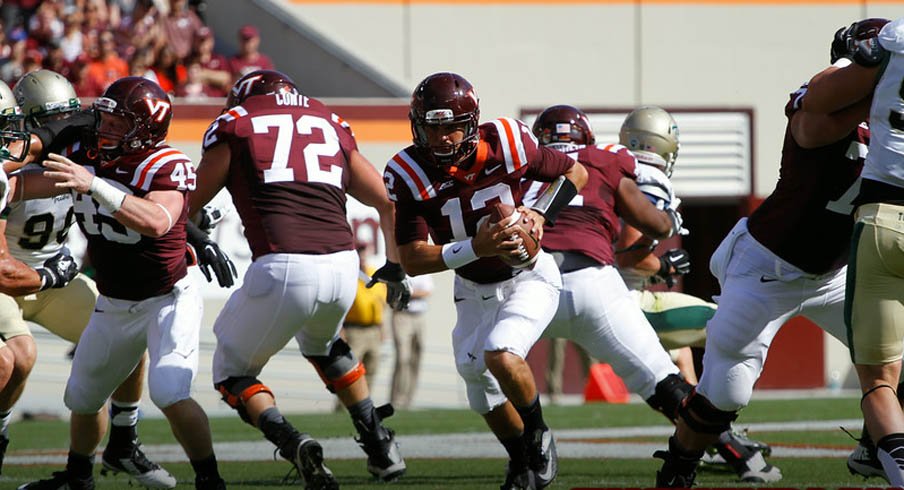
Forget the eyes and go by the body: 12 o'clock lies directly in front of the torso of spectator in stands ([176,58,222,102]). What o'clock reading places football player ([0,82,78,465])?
The football player is roughly at 12 o'clock from the spectator in stands.

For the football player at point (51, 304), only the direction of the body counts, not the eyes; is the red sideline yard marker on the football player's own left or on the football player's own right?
on the football player's own left

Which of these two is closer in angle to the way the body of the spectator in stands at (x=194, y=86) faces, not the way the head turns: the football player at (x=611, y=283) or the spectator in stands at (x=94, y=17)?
the football player

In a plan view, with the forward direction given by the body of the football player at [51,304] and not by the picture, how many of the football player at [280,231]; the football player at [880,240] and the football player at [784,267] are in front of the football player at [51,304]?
3

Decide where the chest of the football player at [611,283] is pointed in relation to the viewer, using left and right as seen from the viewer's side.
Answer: facing away from the viewer and to the right of the viewer

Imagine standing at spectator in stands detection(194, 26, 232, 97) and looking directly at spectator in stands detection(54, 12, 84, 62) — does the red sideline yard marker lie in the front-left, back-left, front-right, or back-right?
back-left

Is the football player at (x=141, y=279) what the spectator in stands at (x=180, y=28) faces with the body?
yes

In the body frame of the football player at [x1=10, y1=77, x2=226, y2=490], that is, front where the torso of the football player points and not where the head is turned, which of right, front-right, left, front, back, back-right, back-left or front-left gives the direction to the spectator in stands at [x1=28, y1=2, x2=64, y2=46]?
back-right

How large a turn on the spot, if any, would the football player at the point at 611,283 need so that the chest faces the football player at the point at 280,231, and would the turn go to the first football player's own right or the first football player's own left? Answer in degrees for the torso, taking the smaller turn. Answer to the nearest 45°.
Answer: approximately 180°

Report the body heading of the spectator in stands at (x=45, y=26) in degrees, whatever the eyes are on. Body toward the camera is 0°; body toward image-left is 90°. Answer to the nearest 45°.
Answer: approximately 0°
